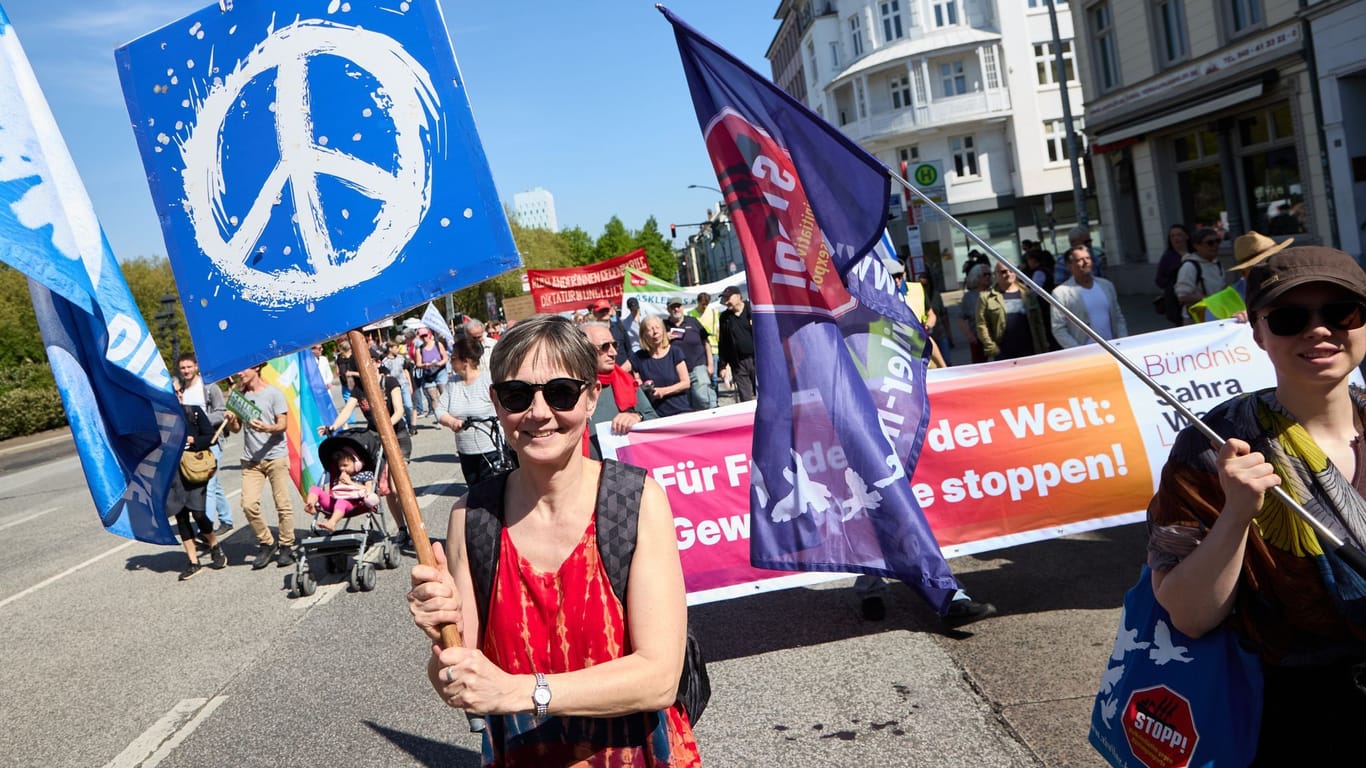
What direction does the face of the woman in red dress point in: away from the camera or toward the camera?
toward the camera

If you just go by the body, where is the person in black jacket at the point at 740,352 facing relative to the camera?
toward the camera

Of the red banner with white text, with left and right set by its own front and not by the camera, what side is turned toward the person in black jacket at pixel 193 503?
front

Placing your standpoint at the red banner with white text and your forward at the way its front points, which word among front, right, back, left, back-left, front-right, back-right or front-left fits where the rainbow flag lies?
front

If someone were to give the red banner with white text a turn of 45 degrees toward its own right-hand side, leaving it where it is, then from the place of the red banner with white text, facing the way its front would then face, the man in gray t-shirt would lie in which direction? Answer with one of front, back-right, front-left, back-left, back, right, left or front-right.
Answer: front-left

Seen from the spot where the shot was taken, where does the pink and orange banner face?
facing the viewer

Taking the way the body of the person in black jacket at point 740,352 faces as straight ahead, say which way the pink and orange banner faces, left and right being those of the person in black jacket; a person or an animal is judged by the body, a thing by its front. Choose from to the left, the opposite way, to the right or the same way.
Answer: the same way

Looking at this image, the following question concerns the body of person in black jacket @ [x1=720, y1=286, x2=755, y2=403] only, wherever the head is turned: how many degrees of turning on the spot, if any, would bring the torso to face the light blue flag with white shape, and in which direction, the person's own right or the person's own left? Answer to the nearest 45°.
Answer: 0° — they already face it

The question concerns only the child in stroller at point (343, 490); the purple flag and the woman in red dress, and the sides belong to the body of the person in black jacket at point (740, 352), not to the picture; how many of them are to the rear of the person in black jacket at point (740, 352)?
0

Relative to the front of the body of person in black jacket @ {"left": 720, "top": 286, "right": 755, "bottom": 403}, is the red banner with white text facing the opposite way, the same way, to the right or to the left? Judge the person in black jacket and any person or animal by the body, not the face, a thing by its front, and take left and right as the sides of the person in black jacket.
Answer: the same way

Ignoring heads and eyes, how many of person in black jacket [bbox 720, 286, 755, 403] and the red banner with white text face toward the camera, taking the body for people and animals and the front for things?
2

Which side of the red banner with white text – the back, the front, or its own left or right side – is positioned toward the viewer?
front

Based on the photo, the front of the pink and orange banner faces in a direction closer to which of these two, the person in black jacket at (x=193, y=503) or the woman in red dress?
the woman in red dress

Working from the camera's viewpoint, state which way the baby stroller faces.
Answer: facing the viewer and to the left of the viewer

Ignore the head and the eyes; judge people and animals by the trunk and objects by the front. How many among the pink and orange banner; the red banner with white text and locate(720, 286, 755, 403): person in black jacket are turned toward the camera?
3

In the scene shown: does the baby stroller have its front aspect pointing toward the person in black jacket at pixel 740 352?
no

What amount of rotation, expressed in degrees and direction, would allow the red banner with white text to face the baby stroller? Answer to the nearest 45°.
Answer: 0° — it already faces it

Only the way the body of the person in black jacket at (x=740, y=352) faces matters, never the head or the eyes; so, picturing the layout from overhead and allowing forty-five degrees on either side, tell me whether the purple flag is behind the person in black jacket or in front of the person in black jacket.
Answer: in front
